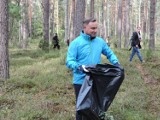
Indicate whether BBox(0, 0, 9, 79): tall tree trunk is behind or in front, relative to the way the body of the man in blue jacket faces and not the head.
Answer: behind

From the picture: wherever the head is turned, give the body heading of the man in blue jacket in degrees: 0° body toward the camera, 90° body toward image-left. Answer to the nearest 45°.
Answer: approximately 315°

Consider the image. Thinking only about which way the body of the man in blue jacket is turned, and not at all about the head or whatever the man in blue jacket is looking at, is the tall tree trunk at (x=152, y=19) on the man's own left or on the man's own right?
on the man's own left
